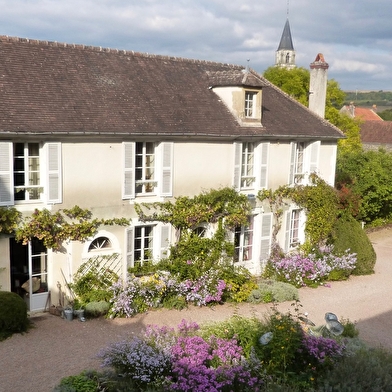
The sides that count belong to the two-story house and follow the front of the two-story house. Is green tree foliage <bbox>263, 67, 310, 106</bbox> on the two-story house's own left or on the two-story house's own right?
on the two-story house's own left

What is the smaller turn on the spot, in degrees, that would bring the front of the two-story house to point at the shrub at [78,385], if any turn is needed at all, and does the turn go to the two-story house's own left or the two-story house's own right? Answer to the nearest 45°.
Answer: approximately 45° to the two-story house's own right

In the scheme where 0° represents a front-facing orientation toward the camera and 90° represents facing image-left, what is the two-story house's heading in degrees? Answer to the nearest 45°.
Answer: approximately 315°

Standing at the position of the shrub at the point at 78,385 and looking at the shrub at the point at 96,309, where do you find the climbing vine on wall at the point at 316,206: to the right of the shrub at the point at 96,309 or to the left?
right

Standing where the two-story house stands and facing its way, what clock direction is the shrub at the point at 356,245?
The shrub is roughly at 10 o'clock from the two-story house.

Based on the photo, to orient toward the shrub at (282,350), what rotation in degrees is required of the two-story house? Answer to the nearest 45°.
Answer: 0° — it already faces it

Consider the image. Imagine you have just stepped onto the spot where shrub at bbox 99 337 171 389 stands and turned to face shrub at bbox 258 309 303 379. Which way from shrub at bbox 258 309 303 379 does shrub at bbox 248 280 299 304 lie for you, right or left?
left

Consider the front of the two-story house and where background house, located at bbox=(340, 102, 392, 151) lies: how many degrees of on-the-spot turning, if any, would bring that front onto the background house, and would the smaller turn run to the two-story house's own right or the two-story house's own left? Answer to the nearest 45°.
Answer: approximately 90° to the two-story house's own left

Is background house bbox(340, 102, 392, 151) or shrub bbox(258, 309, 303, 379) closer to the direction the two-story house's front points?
the shrub

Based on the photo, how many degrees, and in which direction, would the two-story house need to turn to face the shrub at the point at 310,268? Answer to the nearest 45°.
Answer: approximately 45° to its left

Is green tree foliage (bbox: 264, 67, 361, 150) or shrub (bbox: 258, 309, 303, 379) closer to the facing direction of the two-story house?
the shrub
